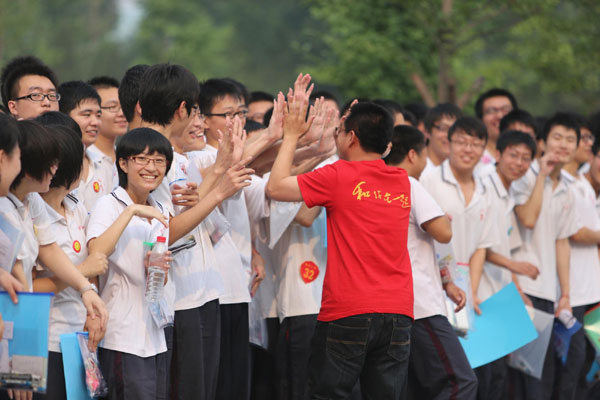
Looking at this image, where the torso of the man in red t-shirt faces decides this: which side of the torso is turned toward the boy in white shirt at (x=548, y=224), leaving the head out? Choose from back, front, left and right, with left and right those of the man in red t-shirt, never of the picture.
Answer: right

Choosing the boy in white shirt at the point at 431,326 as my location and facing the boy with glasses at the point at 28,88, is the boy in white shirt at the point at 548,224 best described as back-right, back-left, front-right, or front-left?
back-right

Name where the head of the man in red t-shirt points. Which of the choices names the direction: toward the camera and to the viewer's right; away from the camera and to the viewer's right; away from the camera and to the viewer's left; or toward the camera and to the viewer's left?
away from the camera and to the viewer's left

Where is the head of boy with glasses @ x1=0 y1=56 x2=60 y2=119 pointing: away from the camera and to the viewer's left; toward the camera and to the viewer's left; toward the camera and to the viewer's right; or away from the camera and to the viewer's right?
toward the camera and to the viewer's right

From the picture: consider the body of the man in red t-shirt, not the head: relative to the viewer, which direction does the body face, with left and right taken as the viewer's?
facing away from the viewer and to the left of the viewer

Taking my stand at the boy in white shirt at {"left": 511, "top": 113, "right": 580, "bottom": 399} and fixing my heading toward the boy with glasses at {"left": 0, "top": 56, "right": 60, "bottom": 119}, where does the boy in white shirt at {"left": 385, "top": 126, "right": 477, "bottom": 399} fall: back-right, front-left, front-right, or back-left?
front-left

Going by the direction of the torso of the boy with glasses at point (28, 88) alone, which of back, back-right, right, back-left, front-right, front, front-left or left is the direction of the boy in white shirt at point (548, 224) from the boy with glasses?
front-left

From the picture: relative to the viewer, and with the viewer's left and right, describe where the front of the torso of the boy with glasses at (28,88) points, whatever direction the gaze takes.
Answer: facing the viewer and to the right of the viewer

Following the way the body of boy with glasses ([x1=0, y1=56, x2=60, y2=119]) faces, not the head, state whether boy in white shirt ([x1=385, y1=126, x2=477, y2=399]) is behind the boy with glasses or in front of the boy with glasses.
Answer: in front

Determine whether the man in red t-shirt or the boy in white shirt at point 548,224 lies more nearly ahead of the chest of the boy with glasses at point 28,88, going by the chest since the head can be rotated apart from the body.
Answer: the man in red t-shirt
